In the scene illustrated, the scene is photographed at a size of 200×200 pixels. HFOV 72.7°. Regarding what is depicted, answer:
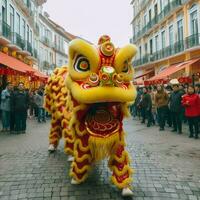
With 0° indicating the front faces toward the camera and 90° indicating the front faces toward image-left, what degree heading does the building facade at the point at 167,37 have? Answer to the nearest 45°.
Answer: approximately 45°

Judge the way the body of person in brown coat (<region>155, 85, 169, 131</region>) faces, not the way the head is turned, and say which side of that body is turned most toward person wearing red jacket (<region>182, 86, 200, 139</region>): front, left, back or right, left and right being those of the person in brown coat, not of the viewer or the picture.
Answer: left

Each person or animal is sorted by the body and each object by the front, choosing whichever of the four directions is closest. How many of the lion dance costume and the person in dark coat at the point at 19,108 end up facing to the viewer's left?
0

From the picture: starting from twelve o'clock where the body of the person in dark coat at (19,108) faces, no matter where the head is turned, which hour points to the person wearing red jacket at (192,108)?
The person wearing red jacket is roughly at 10 o'clock from the person in dark coat.

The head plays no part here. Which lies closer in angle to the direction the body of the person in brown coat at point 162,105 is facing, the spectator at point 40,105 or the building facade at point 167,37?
the spectator

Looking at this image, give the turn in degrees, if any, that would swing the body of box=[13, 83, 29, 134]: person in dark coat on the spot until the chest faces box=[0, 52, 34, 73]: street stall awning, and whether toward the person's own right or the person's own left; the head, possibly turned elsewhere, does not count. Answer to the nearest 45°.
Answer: approximately 180°

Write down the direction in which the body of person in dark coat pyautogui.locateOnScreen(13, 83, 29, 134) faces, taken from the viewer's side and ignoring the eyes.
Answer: toward the camera

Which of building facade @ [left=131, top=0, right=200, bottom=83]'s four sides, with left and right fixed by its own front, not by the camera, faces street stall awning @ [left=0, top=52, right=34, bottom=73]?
front

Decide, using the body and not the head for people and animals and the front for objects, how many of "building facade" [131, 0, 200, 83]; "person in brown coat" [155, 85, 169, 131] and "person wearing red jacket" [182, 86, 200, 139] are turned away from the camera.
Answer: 0

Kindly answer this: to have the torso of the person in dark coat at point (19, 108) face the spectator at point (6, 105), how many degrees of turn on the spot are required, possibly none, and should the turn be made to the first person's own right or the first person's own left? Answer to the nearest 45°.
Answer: approximately 135° to the first person's own right

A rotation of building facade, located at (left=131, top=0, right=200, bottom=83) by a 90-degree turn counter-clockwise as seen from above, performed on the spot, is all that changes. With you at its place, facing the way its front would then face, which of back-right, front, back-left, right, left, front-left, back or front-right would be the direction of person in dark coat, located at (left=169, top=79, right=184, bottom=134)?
front-right
